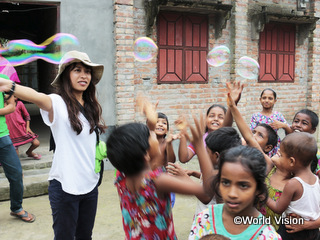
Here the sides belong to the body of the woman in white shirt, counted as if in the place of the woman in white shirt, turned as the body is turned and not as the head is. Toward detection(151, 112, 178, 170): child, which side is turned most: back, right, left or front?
left

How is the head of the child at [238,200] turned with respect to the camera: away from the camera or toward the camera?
toward the camera

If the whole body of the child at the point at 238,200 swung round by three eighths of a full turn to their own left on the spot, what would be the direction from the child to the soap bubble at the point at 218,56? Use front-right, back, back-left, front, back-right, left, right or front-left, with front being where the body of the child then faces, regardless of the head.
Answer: front-left

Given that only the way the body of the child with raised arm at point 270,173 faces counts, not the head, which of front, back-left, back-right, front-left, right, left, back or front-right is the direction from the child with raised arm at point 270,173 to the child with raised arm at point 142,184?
front

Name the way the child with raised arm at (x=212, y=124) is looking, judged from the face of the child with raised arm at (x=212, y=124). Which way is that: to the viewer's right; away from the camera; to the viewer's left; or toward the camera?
toward the camera

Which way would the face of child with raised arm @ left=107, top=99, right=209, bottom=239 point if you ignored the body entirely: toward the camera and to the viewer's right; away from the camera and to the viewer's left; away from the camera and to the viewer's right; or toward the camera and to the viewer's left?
away from the camera and to the viewer's right

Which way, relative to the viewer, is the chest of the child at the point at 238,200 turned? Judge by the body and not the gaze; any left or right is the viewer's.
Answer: facing the viewer

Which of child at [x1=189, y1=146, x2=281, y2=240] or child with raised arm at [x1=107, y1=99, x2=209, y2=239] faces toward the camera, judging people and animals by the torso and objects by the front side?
the child

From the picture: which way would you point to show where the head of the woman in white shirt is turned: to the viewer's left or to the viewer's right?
to the viewer's right

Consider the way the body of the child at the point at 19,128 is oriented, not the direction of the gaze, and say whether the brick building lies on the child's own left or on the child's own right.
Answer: on the child's own left

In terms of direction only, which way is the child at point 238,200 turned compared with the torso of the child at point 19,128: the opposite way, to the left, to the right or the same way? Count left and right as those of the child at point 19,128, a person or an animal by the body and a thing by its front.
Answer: to the right

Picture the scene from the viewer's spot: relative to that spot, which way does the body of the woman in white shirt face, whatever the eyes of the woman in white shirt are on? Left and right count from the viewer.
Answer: facing the viewer and to the right of the viewer

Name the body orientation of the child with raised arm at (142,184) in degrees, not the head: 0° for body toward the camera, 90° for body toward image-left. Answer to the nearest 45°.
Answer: approximately 225°

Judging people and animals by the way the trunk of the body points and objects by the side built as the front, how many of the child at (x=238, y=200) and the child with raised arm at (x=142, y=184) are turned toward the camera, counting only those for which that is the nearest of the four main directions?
1

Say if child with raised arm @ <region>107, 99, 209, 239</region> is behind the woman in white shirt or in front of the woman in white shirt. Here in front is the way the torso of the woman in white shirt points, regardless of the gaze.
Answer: in front
